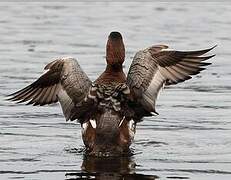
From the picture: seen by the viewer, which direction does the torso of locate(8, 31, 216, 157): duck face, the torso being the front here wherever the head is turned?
away from the camera
